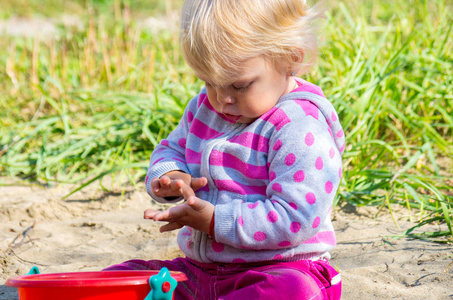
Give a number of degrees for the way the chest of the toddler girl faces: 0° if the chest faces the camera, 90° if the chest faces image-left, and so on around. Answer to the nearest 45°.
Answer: approximately 45°

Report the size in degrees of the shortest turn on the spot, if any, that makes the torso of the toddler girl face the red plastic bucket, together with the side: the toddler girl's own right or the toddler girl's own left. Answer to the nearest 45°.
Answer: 0° — they already face it
